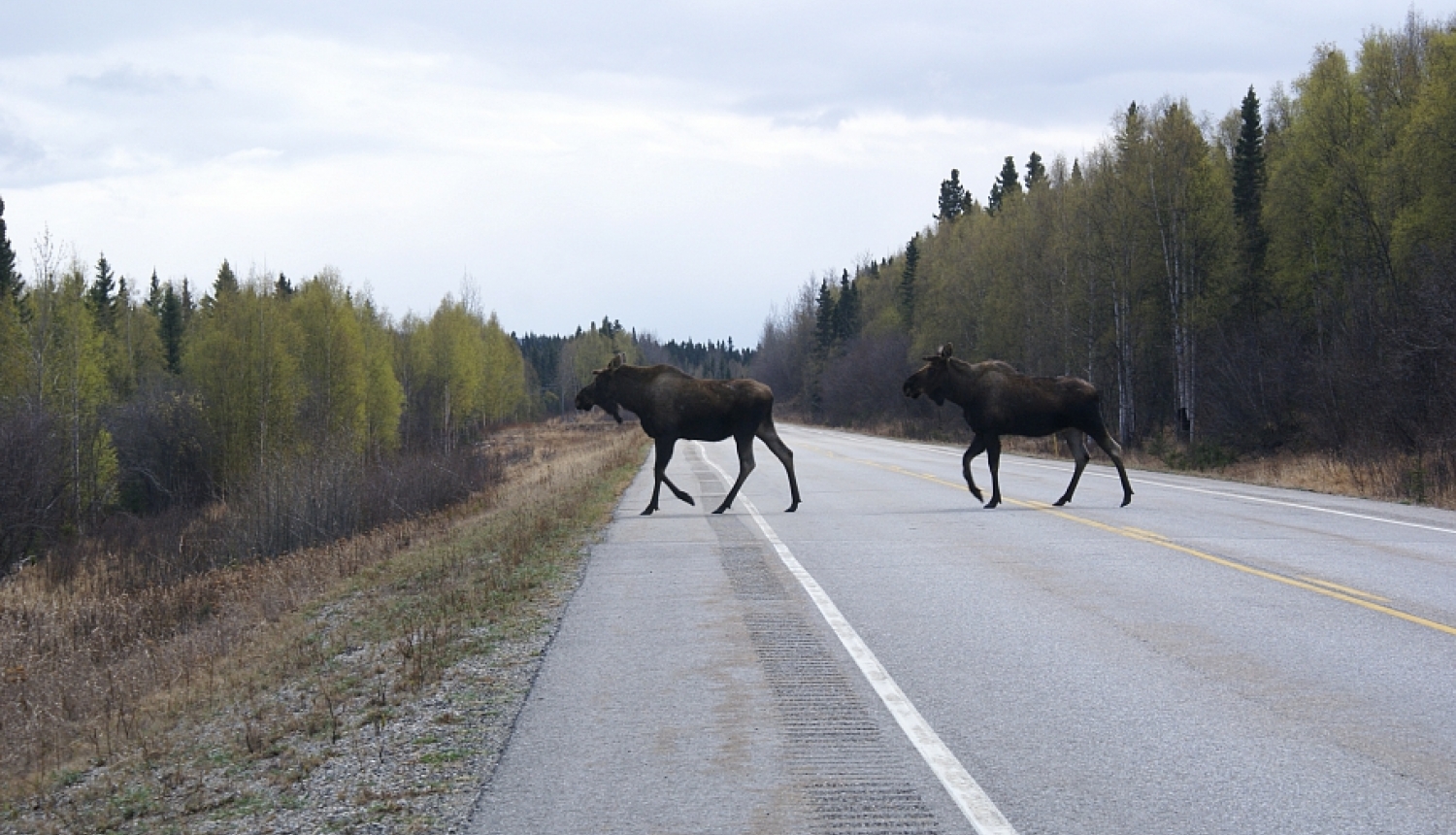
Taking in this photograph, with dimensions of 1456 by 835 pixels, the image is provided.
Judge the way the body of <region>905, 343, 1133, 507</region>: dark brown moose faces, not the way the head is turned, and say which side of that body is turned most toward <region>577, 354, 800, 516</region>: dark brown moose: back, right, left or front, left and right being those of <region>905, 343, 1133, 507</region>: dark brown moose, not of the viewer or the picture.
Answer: front

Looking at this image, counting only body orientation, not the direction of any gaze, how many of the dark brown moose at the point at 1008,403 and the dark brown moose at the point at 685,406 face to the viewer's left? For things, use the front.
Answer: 2

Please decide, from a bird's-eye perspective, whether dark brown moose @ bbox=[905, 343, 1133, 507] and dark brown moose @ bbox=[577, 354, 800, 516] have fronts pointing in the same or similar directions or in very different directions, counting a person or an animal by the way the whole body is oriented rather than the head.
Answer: same or similar directions

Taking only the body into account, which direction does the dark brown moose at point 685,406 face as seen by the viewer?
to the viewer's left

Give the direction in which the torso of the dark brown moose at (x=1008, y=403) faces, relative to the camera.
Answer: to the viewer's left

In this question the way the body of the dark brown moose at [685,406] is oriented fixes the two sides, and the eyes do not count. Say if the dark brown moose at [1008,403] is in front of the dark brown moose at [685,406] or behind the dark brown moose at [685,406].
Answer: behind
